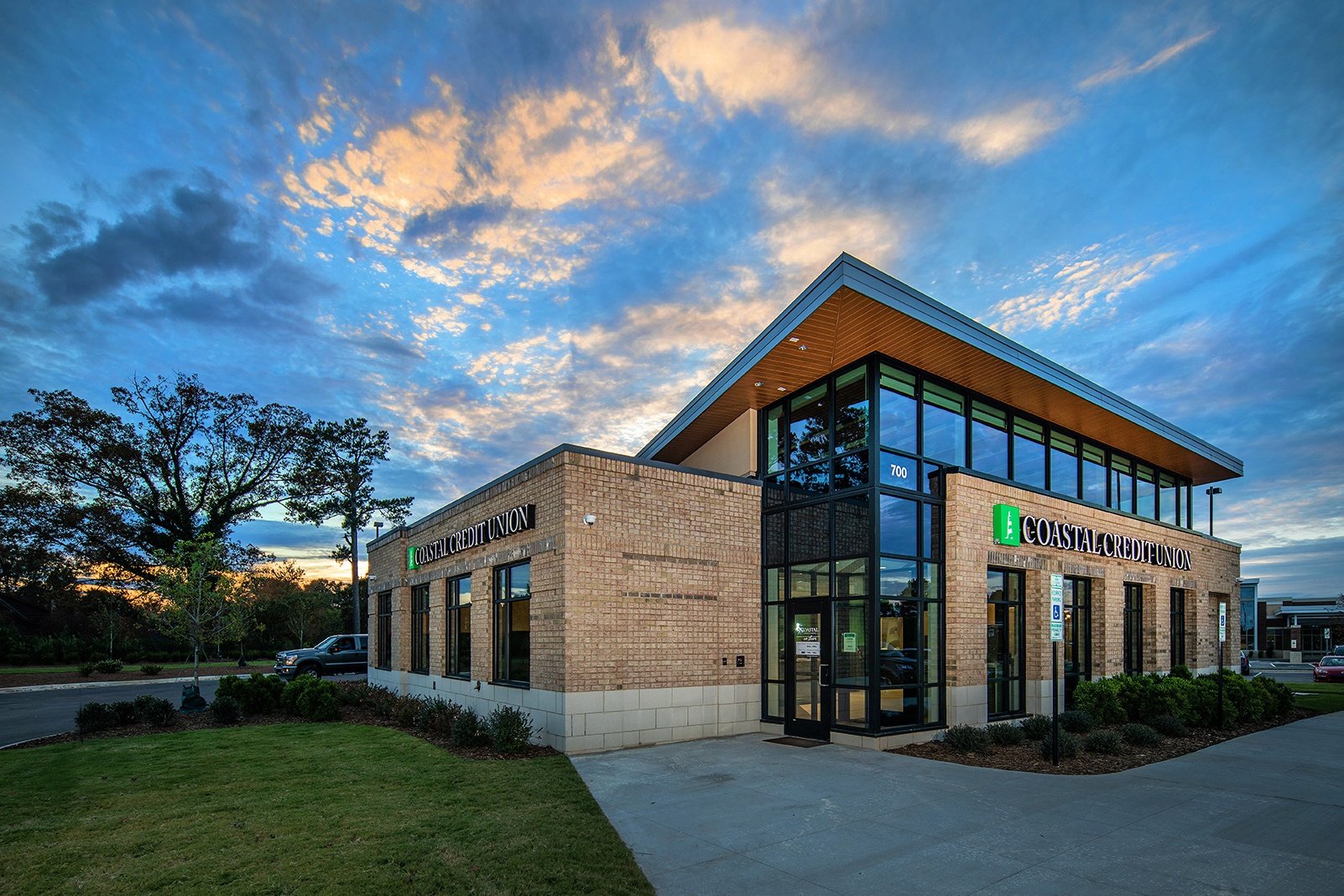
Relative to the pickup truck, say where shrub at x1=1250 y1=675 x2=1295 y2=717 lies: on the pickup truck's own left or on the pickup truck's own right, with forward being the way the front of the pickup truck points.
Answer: on the pickup truck's own left

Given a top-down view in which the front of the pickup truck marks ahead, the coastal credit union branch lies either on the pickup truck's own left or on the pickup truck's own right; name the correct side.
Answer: on the pickup truck's own left

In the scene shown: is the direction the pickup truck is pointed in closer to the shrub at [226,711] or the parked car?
the shrub

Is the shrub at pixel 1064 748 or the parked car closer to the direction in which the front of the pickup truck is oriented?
the shrub

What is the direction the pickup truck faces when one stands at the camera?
facing the viewer and to the left of the viewer

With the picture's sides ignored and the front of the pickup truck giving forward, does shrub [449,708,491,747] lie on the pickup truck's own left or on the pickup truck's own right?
on the pickup truck's own left

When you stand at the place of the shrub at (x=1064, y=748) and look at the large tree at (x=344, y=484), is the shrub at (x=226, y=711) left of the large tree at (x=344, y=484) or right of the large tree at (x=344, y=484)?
left

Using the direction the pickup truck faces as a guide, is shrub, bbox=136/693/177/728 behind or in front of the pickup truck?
in front
